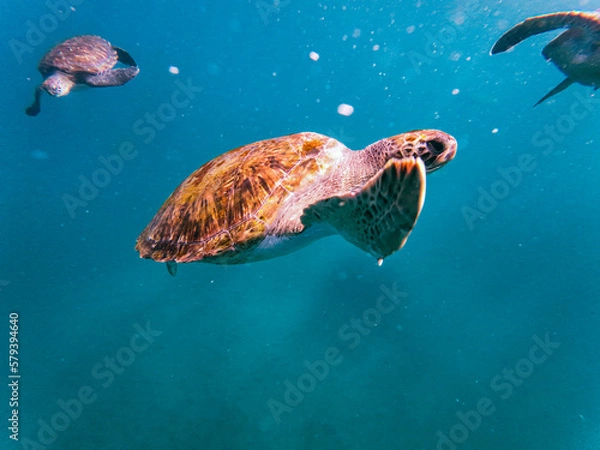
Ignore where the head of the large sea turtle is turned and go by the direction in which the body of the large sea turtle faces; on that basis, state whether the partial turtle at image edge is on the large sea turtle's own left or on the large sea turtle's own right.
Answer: on the large sea turtle's own left

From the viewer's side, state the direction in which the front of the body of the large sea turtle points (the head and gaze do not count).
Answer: to the viewer's right

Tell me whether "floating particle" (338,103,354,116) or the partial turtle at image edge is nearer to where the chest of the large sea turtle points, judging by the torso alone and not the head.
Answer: the partial turtle at image edge

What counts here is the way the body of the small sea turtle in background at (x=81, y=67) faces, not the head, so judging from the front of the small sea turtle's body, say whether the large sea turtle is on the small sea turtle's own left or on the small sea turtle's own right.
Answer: on the small sea turtle's own left

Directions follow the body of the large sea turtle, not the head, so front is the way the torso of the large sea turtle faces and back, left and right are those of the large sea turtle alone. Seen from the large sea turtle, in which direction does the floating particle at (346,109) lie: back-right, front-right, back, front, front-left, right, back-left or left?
left

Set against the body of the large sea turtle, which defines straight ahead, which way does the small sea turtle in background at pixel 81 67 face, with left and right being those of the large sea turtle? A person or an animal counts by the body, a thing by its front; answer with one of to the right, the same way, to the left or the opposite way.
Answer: to the right

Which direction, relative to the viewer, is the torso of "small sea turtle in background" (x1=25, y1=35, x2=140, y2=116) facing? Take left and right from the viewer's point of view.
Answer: facing the viewer and to the left of the viewer

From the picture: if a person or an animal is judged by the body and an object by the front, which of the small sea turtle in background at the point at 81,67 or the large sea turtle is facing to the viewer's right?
the large sea turtle

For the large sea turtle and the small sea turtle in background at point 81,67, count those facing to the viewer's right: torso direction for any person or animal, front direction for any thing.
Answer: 1
